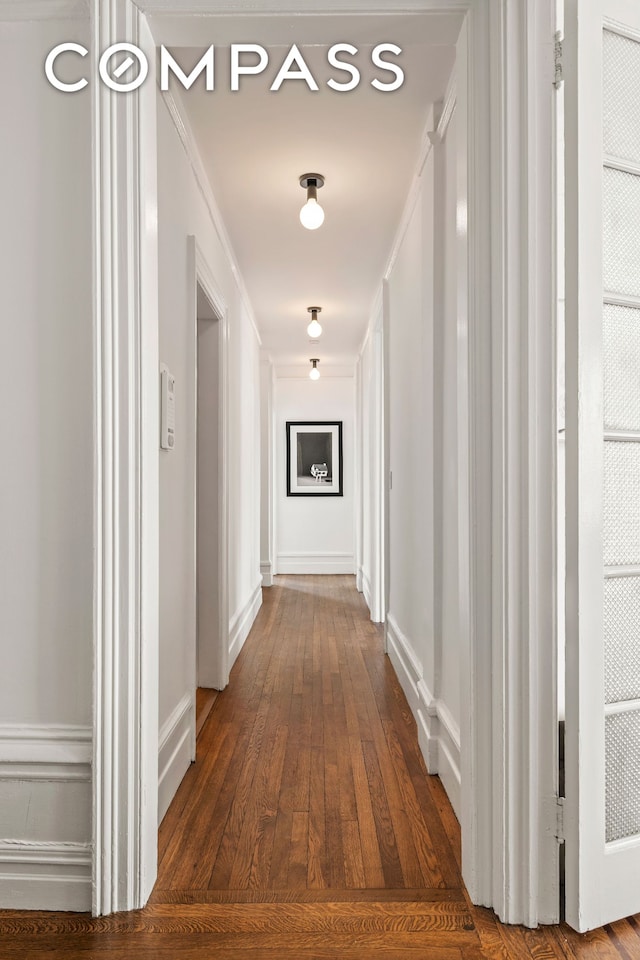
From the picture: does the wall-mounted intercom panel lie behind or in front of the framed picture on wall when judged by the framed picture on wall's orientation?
in front

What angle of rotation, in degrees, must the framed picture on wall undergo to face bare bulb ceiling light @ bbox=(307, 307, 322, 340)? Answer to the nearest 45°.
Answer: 0° — it already faces it

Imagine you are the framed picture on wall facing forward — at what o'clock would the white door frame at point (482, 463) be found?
The white door frame is roughly at 12 o'clock from the framed picture on wall.

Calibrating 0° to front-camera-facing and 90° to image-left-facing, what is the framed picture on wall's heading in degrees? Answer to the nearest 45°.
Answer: approximately 0°
